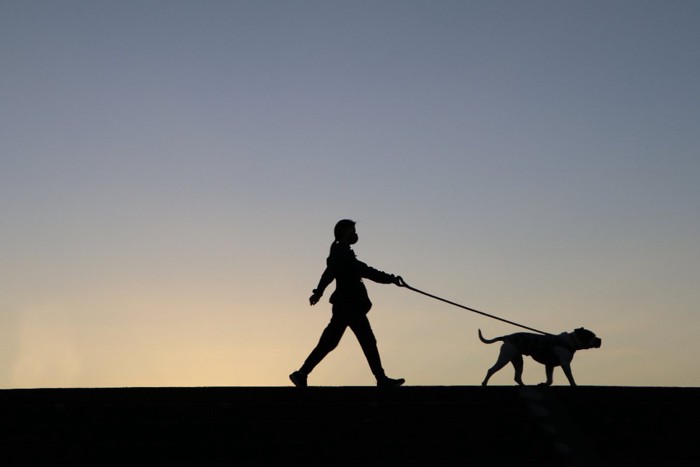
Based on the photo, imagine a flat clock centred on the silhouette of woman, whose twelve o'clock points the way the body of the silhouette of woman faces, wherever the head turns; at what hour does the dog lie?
The dog is roughly at 11 o'clock from the silhouette of woman.

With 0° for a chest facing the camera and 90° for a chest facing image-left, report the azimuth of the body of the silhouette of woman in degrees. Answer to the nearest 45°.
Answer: approximately 270°

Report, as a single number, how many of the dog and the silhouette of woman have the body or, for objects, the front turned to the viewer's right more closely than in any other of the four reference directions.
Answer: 2

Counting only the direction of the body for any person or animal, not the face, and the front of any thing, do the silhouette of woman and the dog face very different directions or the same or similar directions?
same or similar directions

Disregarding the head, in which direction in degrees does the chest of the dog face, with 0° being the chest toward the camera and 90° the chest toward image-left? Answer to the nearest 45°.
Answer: approximately 270°

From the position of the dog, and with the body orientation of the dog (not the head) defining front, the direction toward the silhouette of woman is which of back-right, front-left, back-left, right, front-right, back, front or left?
back-right
